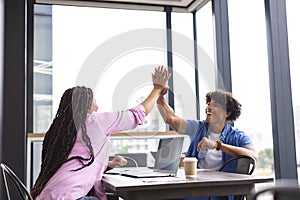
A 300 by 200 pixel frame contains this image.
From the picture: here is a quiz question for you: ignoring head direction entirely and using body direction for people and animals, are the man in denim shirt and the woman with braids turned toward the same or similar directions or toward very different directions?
very different directions

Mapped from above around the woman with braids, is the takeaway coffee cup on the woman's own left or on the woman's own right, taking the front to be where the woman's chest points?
on the woman's own right

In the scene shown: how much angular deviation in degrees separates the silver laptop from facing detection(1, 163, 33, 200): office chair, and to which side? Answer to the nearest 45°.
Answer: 0° — it already faces it

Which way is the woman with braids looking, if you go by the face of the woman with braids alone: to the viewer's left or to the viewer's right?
to the viewer's right

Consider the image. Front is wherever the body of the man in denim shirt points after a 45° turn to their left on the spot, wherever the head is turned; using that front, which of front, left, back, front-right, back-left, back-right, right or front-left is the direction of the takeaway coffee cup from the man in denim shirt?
front

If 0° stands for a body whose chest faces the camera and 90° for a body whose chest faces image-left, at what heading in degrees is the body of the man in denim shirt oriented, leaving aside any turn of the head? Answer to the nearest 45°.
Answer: approximately 45°

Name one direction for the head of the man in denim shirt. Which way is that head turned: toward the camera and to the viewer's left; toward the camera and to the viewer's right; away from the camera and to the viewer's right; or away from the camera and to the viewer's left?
toward the camera and to the viewer's left

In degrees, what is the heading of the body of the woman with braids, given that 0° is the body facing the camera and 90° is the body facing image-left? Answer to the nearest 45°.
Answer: approximately 225°

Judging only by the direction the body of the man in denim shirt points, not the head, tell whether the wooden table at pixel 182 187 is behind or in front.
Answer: in front

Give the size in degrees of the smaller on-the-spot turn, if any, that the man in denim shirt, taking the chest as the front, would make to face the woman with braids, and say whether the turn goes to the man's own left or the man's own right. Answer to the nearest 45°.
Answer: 0° — they already face them

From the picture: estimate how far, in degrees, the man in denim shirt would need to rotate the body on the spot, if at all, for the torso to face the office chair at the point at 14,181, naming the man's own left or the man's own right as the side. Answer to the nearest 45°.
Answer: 0° — they already face it
